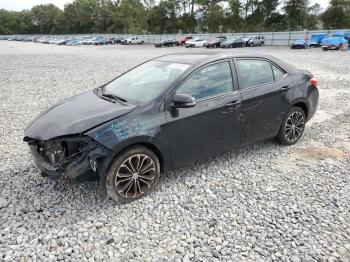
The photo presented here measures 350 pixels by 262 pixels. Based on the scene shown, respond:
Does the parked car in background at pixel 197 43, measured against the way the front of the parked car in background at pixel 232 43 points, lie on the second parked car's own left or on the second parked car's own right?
on the second parked car's own right

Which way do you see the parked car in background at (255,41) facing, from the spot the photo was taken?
facing the viewer and to the left of the viewer

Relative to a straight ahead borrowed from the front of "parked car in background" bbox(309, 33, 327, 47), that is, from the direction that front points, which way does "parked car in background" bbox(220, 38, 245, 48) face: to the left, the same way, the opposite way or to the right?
the same way

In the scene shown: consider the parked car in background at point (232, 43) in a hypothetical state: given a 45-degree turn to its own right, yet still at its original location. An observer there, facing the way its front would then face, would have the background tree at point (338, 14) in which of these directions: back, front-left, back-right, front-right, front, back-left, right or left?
back-right

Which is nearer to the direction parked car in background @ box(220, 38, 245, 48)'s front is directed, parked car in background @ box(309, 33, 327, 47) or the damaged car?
the damaged car

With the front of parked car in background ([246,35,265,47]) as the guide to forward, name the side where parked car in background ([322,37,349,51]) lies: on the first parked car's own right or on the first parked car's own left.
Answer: on the first parked car's own left

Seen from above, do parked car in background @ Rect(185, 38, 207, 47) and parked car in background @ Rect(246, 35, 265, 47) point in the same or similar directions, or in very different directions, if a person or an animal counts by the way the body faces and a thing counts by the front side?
same or similar directions

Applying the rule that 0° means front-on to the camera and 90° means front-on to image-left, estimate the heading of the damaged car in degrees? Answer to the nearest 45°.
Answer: approximately 45°

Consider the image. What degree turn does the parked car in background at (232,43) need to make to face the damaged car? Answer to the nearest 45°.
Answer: approximately 45° to its left

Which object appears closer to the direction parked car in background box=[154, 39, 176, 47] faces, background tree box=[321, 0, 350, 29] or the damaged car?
the damaged car

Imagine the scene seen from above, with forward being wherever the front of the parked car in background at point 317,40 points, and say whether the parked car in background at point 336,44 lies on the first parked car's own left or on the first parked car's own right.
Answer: on the first parked car's own left

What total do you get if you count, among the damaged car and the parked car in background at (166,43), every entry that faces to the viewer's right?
0

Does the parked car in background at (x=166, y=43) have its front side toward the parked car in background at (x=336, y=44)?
no

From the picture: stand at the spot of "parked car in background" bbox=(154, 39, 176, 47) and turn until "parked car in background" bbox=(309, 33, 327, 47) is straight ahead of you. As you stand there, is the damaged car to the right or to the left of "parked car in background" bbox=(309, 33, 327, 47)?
right

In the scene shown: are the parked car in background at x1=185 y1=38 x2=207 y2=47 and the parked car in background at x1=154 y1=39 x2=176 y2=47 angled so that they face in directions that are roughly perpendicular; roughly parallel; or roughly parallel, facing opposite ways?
roughly parallel

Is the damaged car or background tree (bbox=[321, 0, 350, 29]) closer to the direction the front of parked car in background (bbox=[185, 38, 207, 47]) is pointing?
the damaged car
